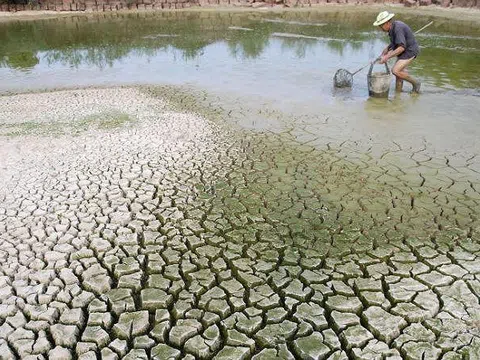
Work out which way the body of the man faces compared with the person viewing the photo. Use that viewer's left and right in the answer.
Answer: facing to the left of the viewer
